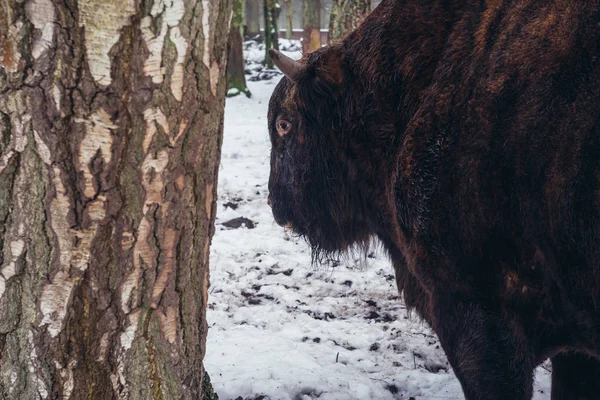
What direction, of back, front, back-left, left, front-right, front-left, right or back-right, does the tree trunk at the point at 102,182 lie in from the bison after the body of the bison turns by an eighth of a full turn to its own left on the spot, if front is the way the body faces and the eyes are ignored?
front

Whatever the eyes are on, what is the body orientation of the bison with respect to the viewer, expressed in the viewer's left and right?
facing to the left of the viewer

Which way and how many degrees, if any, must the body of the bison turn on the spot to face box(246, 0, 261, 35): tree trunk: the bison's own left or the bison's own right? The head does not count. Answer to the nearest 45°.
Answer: approximately 90° to the bison's own right

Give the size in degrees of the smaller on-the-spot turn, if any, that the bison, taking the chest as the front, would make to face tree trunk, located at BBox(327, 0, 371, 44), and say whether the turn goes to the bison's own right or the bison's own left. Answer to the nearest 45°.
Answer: approximately 90° to the bison's own right

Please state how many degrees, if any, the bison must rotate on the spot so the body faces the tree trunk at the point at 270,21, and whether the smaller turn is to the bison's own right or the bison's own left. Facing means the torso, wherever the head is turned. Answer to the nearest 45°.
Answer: approximately 90° to the bison's own right
